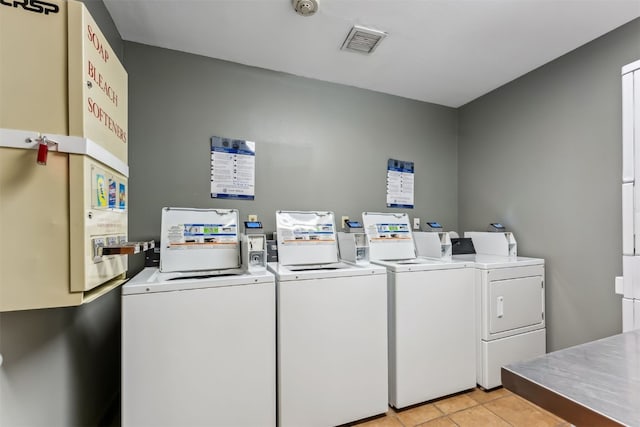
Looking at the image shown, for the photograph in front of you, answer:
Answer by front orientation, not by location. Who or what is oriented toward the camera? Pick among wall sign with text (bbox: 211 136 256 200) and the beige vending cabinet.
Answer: the wall sign with text

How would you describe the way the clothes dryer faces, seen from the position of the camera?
facing the viewer and to the right of the viewer

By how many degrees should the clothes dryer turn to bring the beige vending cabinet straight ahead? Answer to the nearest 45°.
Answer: approximately 90° to its right

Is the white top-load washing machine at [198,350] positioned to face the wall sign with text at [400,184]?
no

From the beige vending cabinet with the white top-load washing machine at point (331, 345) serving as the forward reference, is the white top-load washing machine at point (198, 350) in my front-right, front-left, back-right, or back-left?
front-left

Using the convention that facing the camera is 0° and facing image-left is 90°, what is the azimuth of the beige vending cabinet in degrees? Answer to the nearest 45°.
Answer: approximately 270°

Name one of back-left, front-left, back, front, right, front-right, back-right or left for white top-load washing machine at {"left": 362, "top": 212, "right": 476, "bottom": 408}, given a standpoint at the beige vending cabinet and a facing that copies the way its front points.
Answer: front

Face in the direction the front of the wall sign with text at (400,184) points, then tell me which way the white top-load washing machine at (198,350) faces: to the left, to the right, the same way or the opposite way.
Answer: the same way

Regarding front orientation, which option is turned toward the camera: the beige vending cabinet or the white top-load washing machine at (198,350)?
the white top-load washing machine

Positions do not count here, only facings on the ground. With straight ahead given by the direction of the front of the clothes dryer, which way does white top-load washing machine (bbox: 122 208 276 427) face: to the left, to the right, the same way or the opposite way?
the same way

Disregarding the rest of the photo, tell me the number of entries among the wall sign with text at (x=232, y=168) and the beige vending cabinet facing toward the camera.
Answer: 1

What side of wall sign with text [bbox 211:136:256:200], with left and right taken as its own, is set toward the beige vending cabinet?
front

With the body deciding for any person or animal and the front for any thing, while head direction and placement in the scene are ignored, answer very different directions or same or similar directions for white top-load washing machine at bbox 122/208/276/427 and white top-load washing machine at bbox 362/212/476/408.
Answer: same or similar directions

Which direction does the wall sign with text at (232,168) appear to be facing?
toward the camera

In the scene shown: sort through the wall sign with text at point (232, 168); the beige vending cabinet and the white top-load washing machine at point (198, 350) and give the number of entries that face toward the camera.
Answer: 2

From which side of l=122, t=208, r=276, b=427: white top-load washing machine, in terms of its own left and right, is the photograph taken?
front

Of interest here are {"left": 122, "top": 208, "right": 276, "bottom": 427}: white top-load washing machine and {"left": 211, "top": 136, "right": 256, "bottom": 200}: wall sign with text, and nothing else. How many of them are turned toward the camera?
2
